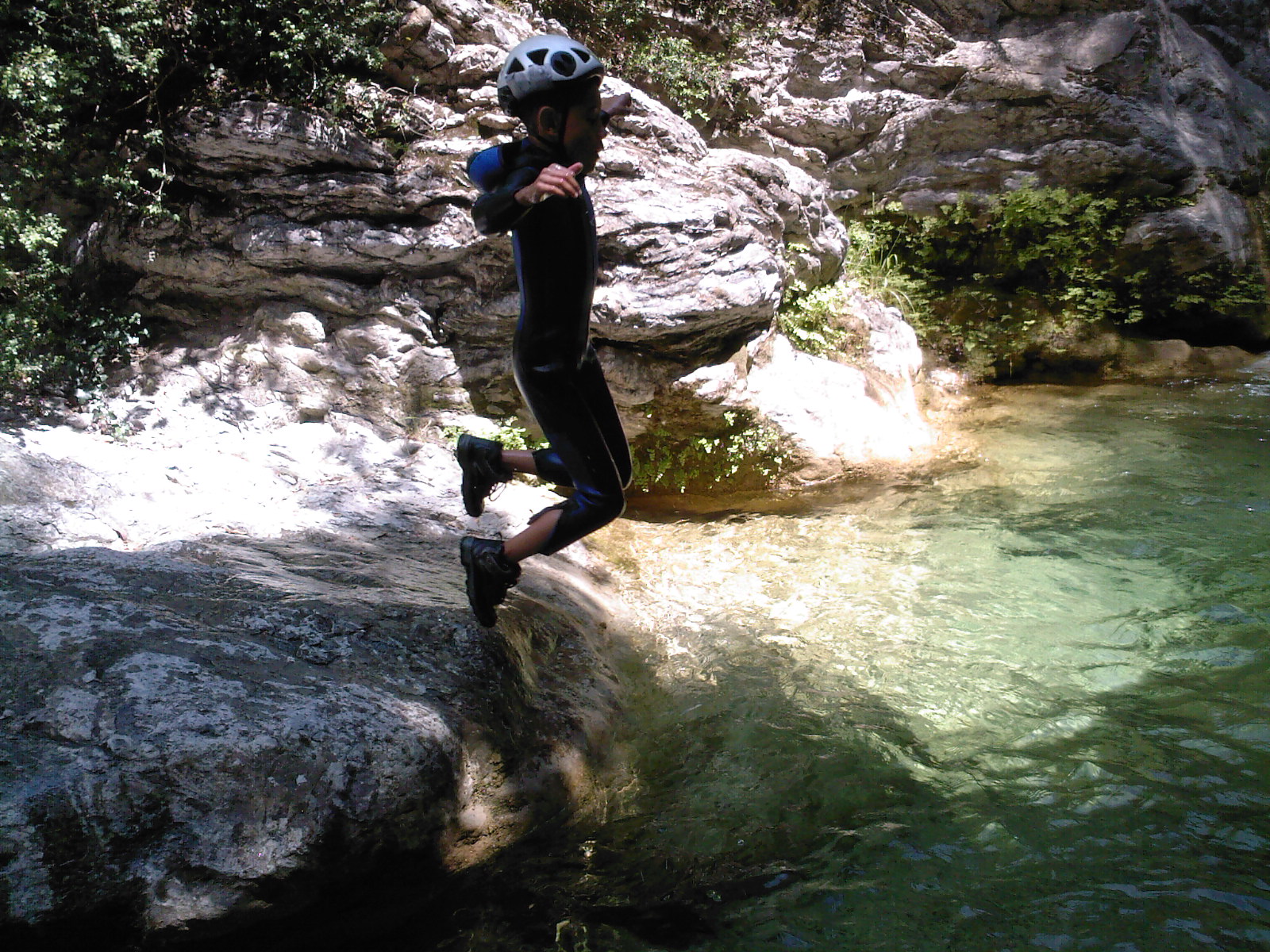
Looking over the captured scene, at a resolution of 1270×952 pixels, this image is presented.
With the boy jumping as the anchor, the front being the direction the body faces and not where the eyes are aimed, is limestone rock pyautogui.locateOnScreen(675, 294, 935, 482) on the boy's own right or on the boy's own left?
on the boy's own left

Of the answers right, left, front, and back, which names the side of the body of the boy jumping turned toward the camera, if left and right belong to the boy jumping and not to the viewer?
right

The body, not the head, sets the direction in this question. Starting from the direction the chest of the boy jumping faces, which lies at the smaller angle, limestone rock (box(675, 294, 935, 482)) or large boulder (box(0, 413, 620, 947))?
the limestone rock

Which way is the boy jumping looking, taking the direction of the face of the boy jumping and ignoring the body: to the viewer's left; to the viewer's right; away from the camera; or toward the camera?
to the viewer's right

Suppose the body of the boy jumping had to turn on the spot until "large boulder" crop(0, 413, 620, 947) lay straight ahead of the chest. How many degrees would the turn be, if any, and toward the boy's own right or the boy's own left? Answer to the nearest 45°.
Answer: approximately 135° to the boy's own right
